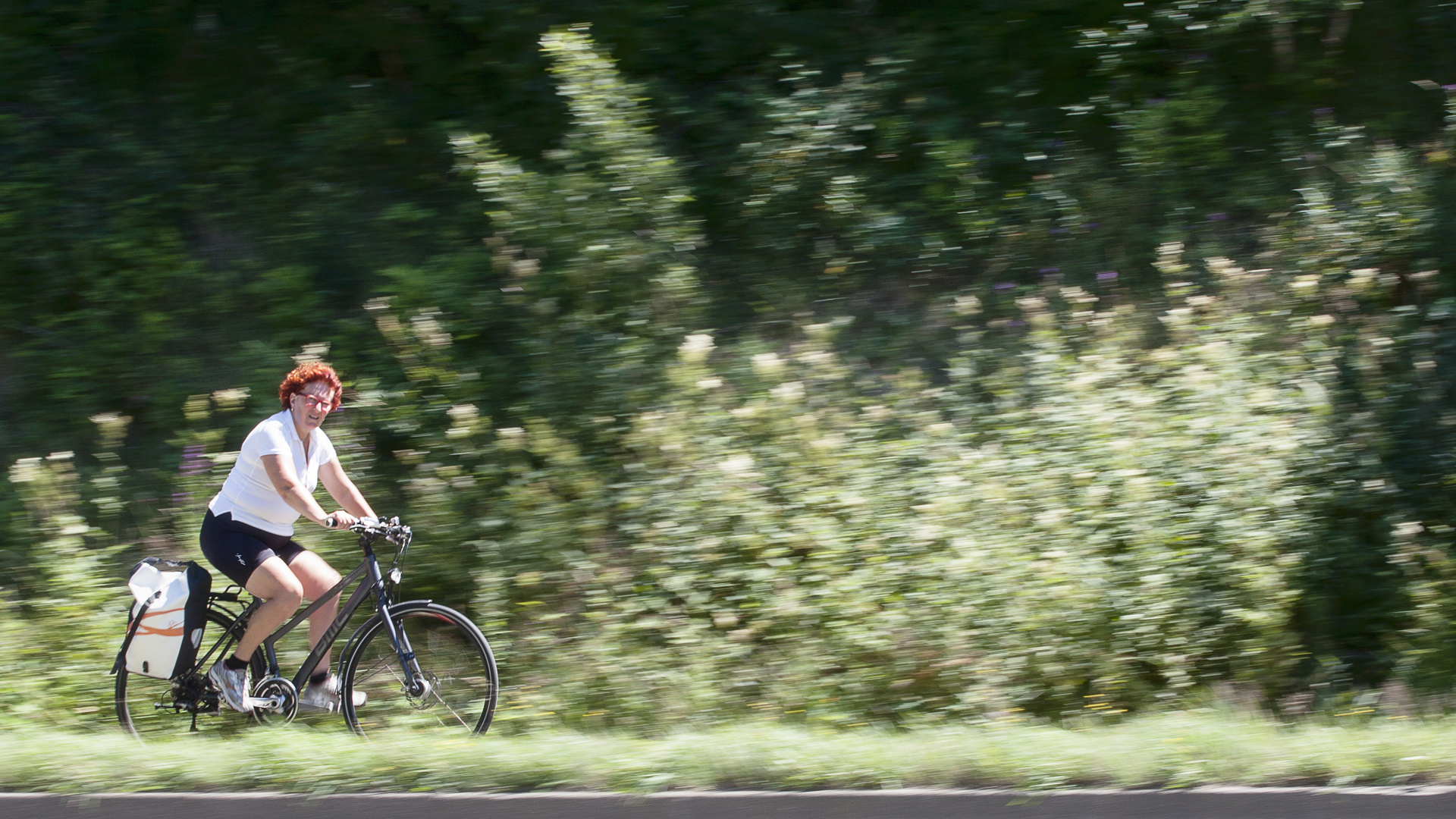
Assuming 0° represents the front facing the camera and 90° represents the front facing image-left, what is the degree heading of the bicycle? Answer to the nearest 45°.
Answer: approximately 270°

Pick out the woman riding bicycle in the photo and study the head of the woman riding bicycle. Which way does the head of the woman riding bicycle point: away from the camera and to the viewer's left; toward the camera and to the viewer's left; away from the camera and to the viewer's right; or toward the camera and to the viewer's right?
toward the camera and to the viewer's right
